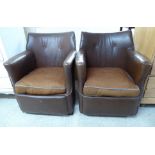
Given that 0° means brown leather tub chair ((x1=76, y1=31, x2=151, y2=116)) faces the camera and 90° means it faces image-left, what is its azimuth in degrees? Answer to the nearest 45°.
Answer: approximately 0°

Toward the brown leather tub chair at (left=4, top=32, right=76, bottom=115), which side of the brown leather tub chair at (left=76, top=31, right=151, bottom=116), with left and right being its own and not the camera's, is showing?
right
